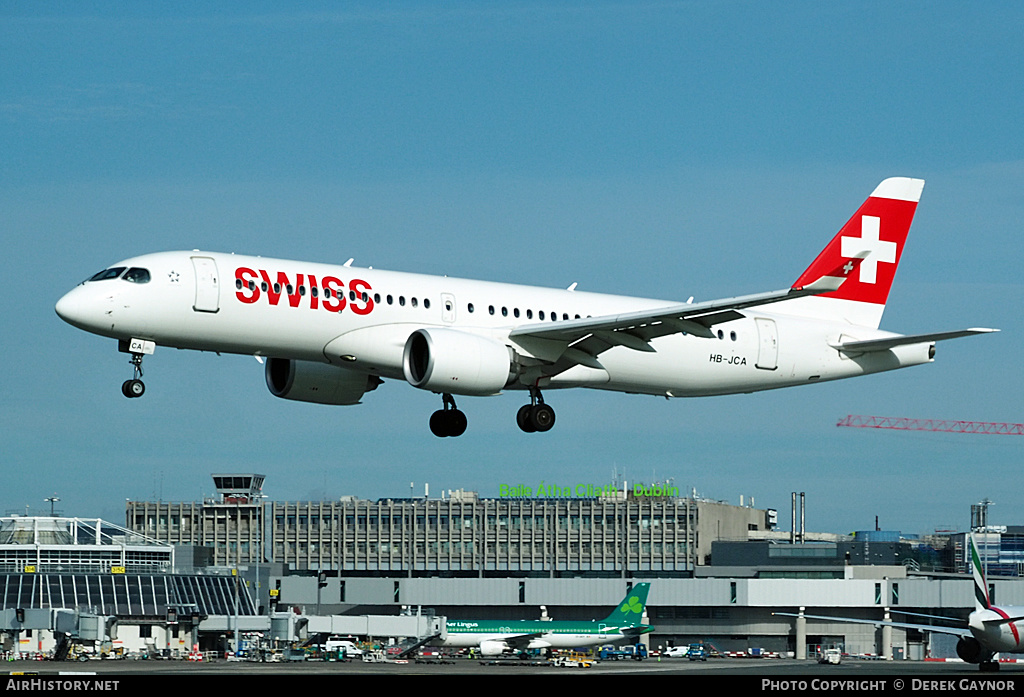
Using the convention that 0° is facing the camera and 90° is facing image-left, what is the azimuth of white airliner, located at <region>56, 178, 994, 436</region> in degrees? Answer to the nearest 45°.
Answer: approximately 45°
